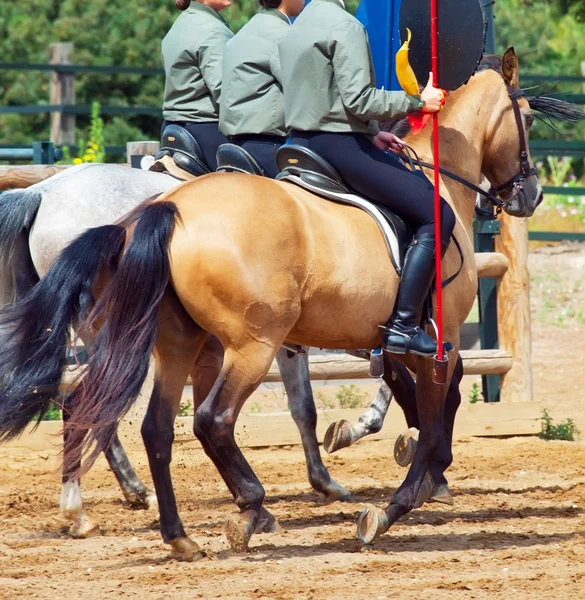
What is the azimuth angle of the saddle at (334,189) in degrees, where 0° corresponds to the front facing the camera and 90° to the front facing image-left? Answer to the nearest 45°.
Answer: approximately 270°

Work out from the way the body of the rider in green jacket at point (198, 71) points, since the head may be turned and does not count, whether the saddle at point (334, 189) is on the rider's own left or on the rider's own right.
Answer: on the rider's own right

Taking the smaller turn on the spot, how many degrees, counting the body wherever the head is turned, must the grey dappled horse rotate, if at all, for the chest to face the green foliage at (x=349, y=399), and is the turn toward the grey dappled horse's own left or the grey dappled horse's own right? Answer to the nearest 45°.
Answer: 0° — it already faces it

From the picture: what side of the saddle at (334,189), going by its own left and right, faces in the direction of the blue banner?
left

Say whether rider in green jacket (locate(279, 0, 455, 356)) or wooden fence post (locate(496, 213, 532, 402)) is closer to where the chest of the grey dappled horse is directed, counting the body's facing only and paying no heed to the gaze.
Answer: the wooden fence post

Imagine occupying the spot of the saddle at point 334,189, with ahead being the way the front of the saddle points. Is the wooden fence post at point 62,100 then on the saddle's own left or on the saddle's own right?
on the saddle's own left

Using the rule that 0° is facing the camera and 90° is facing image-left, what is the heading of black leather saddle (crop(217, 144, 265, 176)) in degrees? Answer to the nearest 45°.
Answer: approximately 270°

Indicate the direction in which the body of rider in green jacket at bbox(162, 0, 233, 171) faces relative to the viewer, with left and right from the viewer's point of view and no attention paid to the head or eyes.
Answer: facing away from the viewer and to the right of the viewer

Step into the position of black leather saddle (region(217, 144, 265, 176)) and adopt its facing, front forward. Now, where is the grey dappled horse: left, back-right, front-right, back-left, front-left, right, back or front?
back

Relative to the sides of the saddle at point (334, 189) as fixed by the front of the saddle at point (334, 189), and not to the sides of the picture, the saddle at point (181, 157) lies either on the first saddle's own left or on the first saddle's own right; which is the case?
on the first saddle's own left

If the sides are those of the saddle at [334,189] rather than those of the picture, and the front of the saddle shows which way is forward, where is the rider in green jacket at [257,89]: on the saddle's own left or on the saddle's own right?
on the saddle's own left

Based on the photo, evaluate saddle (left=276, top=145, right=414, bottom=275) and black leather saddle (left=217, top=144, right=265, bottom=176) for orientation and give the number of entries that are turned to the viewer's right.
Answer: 2

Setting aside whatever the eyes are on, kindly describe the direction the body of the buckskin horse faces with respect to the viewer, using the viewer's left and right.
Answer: facing away from the viewer and to the right of the viewer
